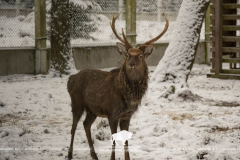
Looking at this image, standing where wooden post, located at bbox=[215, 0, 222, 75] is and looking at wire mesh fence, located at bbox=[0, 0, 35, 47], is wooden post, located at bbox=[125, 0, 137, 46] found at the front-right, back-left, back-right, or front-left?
front-right

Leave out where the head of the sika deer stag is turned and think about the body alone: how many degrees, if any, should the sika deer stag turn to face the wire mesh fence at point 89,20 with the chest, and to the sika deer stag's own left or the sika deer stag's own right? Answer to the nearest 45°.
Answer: approximately 135° to the sika deer stag's own left

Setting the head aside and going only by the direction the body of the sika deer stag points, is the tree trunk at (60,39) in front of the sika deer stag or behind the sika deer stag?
behind

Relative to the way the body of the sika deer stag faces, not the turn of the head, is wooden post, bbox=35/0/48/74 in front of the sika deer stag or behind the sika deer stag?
behind

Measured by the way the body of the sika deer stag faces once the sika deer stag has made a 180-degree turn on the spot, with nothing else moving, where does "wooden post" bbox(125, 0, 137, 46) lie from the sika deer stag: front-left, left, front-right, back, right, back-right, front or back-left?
front-right

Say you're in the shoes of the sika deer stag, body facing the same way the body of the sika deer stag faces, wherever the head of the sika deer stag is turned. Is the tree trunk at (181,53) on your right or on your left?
on your left

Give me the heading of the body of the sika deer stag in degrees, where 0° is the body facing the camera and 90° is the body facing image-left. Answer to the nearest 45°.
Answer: approximately 315°

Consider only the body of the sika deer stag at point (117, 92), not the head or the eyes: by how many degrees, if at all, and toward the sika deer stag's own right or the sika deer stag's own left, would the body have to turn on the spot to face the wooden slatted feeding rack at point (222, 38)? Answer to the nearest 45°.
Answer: approximately 90° to the sika deer stag's own left

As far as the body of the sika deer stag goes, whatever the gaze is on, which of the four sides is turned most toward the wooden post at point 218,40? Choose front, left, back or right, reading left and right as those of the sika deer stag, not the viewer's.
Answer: left
